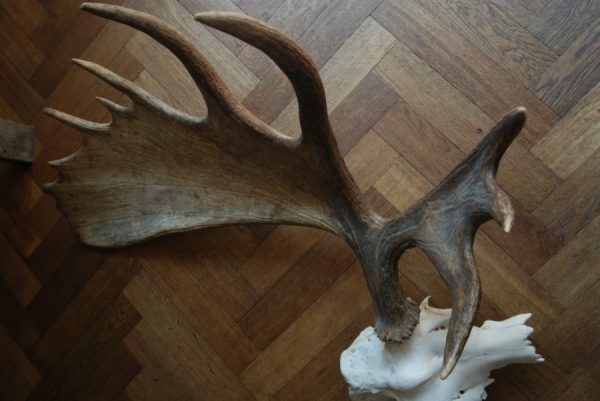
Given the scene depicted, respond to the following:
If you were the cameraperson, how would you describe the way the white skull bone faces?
facing to the right of the viewer
